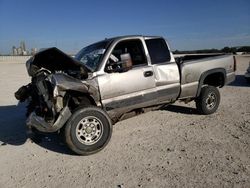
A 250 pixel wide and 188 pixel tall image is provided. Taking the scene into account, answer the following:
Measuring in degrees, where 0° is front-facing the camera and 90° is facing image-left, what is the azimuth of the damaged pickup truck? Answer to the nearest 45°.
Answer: approximately 45°
